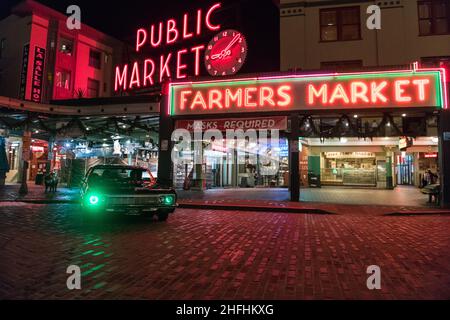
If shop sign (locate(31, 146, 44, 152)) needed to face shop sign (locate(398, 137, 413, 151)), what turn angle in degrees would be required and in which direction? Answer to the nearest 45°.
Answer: approximately 45° to its left

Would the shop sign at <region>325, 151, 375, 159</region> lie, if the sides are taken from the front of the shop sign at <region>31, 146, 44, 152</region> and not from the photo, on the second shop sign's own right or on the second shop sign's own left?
on the second shop sign's own left

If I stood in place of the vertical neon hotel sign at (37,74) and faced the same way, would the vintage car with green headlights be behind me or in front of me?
in front

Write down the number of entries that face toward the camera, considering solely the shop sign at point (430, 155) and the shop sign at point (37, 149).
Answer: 2

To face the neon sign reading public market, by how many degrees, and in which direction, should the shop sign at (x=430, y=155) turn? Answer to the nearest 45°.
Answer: approximately 45° to its right

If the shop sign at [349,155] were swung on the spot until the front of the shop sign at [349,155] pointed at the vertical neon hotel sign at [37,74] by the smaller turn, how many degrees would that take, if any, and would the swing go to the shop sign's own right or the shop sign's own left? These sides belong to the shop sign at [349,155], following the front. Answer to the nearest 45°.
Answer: approximately 45° to the shop sign's own right

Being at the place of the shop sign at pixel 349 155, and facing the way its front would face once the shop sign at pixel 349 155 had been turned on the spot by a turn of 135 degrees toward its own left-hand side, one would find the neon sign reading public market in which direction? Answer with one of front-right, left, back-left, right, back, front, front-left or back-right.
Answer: back

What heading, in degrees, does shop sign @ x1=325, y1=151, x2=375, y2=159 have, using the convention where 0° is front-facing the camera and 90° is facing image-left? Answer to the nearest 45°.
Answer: approximately 0°

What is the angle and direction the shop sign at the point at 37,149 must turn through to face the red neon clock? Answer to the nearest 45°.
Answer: approximately 45° to its left
